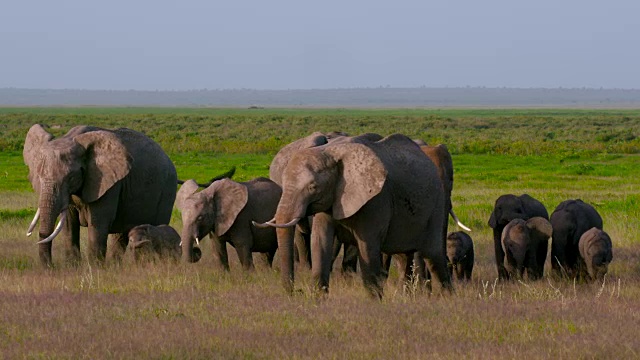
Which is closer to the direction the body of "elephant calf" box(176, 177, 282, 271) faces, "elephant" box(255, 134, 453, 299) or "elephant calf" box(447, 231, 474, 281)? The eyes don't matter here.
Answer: the elephant

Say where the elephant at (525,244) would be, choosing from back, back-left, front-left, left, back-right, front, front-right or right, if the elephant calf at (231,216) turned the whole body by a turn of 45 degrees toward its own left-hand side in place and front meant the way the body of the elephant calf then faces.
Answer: left

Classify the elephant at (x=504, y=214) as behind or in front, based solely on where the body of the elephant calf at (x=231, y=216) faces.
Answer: behind

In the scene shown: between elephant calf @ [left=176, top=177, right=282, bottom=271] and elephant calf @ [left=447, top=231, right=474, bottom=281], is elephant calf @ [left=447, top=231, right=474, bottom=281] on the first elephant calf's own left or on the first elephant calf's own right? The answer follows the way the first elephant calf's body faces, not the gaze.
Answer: on the first elephant calf's own left

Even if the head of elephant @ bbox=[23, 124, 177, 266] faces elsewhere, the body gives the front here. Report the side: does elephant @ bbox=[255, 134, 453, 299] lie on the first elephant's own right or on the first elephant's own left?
on the first elephant's own left

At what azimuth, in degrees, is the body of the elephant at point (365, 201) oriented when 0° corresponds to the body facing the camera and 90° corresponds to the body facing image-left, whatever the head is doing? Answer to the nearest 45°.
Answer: approximately 45°

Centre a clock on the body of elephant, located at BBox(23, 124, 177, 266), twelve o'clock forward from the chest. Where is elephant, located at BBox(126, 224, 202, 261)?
elephant, located at BBox(126, 224, 202, 261) is roughly at 8 o'clock from elephant, located at BBox(23, 124, 177, 266).

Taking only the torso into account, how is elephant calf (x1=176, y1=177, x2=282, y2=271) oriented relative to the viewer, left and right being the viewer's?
facing the viewer and to the left of the viewer
